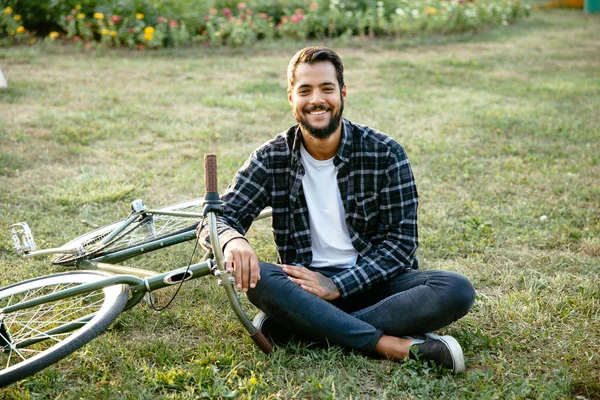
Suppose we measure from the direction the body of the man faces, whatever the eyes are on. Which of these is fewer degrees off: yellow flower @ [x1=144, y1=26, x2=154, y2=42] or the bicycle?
the bicycle

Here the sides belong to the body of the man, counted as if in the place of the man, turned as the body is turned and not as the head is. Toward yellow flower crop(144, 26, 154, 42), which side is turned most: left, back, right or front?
back

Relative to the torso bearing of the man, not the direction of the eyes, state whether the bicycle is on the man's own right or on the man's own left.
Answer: on the man's own right

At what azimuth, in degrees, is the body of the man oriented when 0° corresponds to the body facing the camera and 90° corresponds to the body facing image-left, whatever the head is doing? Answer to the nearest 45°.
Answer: approximately 0°
